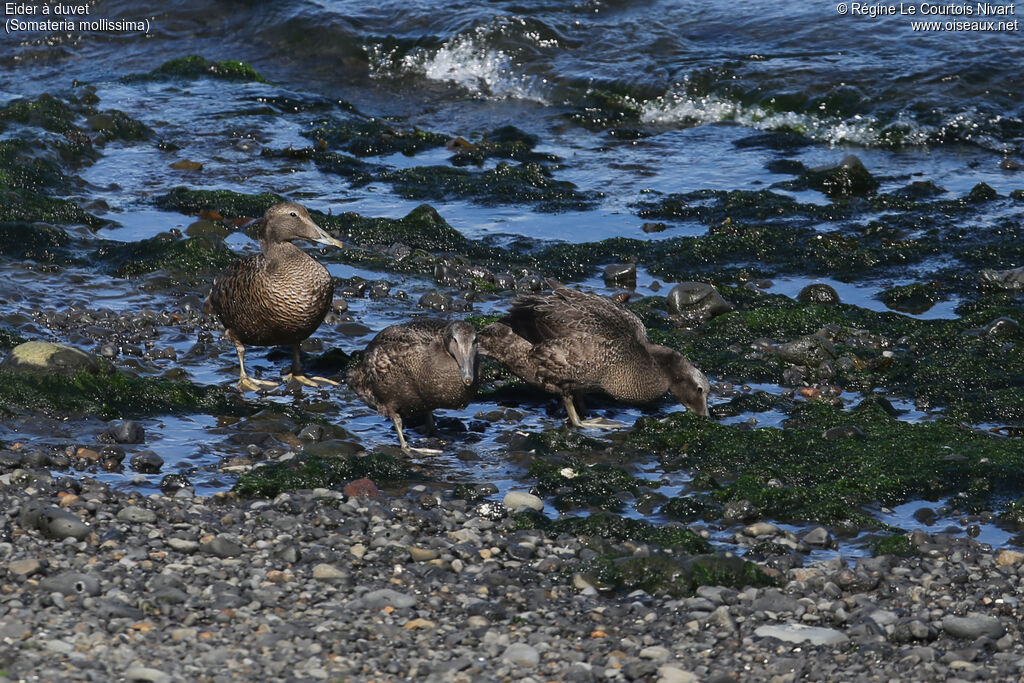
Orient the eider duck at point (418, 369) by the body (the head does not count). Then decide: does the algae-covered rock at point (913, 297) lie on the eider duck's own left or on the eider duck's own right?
on the eider duck's own left

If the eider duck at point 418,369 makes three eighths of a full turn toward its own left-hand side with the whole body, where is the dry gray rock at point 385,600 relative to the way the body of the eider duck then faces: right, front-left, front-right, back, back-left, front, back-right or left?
back

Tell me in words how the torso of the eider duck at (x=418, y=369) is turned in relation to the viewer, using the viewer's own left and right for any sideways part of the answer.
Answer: facing the viewer and to the right of the viewer

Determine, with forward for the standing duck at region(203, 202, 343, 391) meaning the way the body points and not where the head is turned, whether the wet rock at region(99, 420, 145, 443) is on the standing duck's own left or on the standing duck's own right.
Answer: on the standing duck's own right

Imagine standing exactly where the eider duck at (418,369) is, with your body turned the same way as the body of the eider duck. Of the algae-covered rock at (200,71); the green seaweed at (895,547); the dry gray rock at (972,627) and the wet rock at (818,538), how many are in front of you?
3

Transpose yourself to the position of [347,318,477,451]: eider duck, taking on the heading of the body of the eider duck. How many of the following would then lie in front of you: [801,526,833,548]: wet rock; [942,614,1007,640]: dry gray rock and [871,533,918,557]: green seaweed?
3

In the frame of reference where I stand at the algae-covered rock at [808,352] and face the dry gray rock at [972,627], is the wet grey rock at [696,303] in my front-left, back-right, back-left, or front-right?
back-right

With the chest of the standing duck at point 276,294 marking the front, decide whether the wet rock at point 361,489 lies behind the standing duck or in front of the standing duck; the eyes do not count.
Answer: in front

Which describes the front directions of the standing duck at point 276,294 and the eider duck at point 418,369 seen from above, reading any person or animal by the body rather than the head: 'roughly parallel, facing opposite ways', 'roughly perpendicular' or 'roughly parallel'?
roughly parallel

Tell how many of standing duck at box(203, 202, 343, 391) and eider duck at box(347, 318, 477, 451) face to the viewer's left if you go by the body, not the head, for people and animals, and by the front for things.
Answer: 0

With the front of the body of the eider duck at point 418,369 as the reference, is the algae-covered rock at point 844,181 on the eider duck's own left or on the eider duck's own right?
on the eider duck's own left

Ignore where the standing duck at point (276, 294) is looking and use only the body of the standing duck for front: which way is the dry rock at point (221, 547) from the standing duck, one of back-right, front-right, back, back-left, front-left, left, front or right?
front-right

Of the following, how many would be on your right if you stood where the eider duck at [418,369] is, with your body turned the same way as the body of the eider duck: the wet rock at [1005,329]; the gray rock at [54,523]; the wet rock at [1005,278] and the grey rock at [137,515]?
2

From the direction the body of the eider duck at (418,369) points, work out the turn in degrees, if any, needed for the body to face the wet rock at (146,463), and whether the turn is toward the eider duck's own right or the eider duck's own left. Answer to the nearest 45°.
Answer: approximately 90° to the eider duck's own right

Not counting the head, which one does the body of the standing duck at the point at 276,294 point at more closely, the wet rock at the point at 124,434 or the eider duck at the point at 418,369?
the eider duck

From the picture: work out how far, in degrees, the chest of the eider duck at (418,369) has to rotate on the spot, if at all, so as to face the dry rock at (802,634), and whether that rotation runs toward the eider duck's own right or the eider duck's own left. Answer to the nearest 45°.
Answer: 0° — it already faces it
